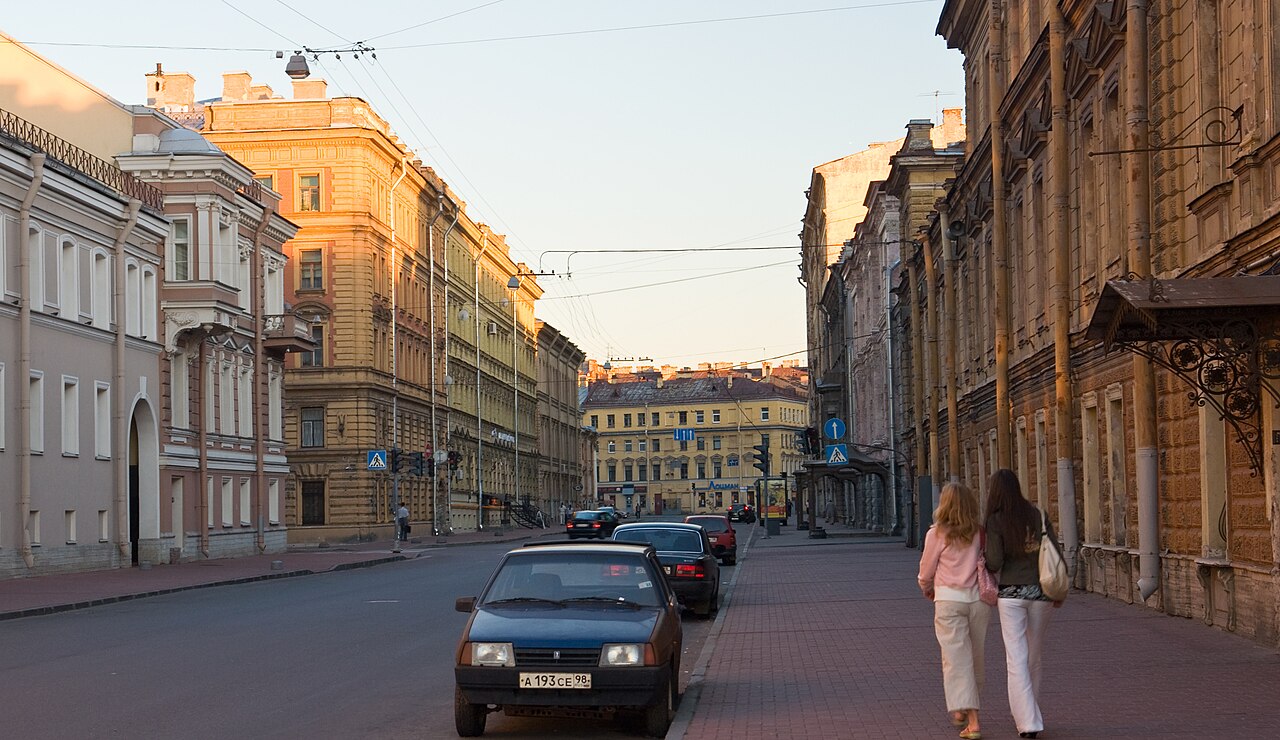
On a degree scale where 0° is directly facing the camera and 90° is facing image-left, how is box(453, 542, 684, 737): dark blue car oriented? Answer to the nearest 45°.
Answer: approximately 0°

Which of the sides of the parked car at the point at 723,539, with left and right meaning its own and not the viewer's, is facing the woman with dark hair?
back

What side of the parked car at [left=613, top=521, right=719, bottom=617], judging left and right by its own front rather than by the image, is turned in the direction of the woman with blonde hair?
back

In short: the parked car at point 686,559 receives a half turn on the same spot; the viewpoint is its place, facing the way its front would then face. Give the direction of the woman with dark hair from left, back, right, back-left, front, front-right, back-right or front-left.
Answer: front

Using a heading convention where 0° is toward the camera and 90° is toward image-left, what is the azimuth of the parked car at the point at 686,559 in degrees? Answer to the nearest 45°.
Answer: approximately 180°

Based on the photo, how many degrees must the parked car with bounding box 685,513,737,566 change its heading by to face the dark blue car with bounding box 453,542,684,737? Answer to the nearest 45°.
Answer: approximately 180°

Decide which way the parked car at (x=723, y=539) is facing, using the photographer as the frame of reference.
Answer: facing away from the viewer

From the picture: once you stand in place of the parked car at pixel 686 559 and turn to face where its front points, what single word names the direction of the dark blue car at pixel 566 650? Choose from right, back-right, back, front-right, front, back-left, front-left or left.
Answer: back

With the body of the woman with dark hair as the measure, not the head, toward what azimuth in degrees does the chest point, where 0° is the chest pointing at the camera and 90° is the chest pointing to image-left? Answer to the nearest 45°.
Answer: approximately 180°

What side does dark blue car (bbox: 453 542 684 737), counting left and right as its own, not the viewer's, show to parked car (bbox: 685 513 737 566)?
back
